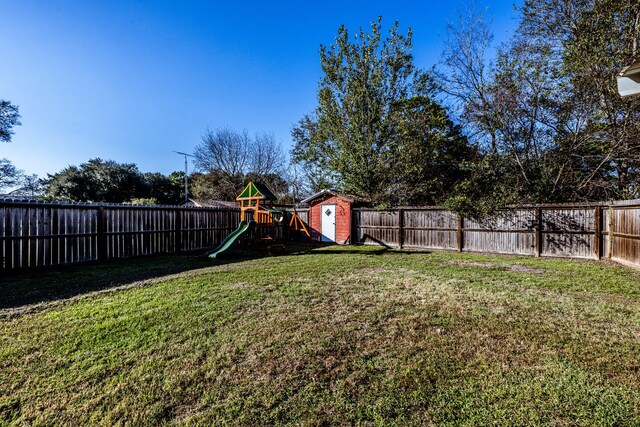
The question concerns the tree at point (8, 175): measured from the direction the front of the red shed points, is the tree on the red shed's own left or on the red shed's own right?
on the red shed's own right

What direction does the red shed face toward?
toward the camera

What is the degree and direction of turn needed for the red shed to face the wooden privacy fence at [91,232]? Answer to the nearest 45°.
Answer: approximately 45° to its right

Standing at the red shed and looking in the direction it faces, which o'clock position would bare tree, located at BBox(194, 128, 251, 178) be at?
The bare tree is roughly at 5 o'clock from the red shed.

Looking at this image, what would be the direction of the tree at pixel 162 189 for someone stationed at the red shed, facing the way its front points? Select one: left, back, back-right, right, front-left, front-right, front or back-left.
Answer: back-right

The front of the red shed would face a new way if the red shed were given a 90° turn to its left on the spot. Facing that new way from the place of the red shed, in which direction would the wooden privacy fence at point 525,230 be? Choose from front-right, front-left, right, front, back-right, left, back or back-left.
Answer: front-right

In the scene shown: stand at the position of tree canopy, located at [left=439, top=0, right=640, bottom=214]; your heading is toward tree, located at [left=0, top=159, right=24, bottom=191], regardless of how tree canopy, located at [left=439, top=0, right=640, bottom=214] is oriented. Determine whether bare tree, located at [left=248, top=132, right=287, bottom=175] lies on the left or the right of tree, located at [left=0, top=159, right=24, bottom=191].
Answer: right

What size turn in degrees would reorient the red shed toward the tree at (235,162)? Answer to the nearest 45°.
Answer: approximately 135° to its right

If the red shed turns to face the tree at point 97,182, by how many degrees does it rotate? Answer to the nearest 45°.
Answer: approximately 135° to its right

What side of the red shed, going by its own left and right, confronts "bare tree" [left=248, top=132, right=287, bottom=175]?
back
